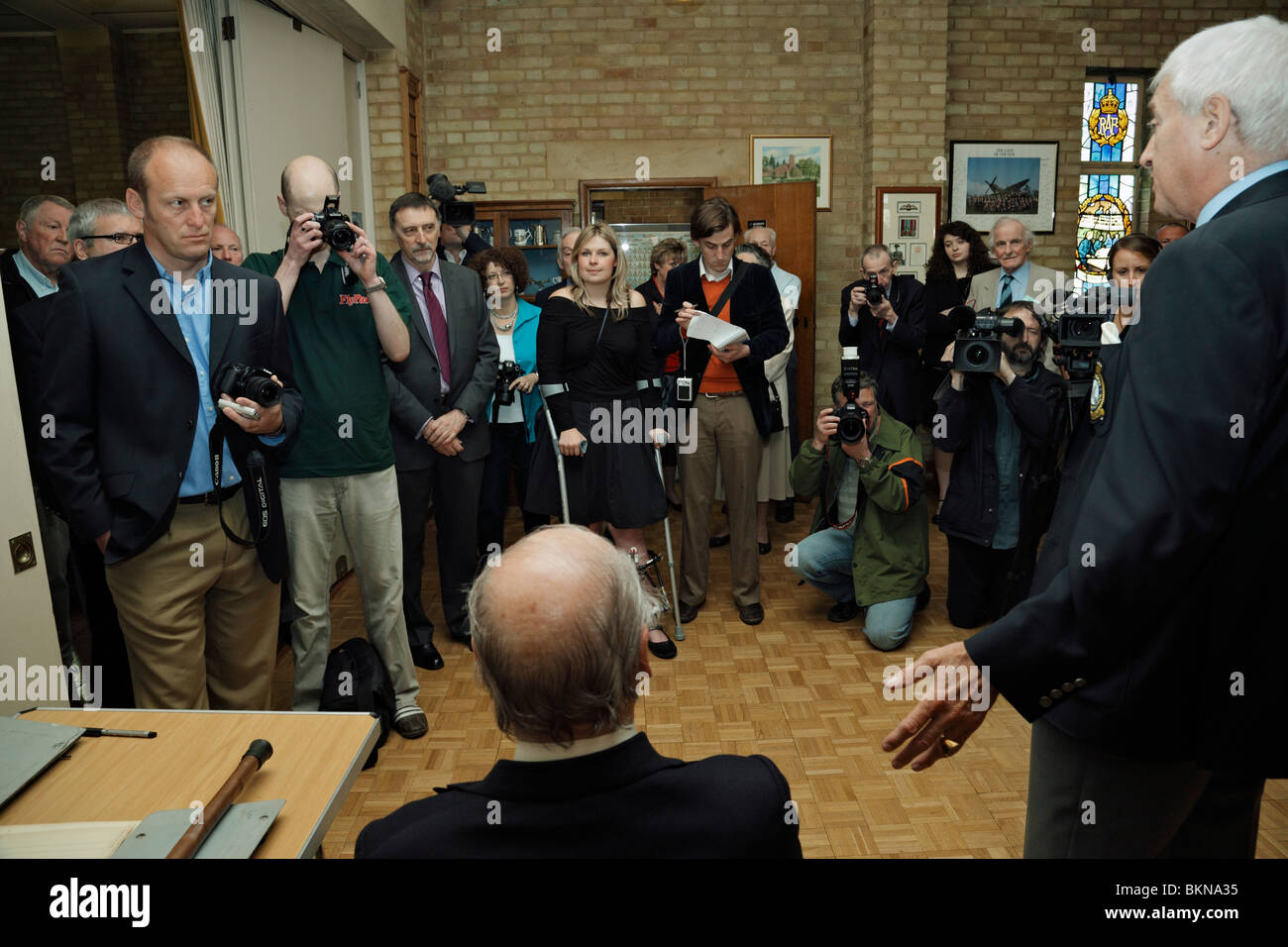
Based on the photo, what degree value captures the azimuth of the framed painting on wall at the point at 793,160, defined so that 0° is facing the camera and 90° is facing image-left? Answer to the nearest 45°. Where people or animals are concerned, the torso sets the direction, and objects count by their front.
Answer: approximately 0°

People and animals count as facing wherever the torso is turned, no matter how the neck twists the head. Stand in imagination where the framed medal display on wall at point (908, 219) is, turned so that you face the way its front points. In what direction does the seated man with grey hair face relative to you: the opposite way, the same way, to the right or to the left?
the opposite way

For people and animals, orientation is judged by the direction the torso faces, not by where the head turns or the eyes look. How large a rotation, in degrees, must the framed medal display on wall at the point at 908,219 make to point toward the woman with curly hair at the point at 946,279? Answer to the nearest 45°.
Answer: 0° — it already faces them

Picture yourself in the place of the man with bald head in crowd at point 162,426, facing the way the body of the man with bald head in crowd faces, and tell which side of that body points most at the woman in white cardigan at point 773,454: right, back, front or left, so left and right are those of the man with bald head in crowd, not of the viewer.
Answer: left

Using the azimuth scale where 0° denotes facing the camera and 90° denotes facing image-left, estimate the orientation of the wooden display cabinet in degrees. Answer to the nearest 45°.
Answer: approximately 0°

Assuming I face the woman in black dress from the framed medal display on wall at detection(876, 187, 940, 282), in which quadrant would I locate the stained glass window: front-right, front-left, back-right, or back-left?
back-left

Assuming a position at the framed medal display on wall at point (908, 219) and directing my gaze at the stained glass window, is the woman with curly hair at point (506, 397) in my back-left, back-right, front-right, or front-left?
back-right

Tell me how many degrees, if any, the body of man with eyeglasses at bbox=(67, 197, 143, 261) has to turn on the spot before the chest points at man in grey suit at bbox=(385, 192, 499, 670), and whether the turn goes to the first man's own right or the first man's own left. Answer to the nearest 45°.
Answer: approximately 45° to the first man's own left
